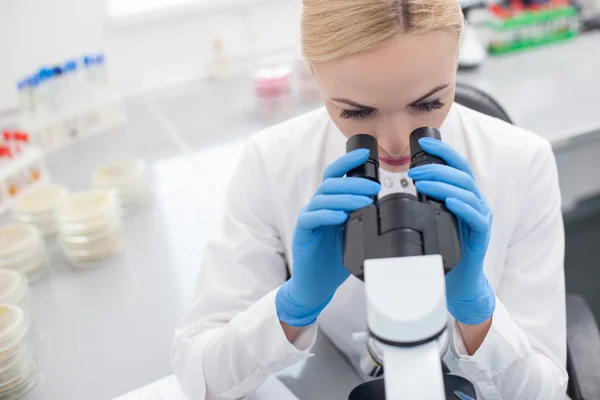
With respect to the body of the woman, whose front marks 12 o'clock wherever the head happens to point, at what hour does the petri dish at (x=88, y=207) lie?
The petri dish is roughly at 4 o'clock from the woman.

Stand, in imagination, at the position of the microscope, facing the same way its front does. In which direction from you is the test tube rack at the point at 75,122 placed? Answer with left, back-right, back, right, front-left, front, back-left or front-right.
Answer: front-left

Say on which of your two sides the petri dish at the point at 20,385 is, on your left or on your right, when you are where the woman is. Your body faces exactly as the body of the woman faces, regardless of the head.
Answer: on your right

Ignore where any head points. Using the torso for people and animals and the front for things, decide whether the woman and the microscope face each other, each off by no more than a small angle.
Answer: yes

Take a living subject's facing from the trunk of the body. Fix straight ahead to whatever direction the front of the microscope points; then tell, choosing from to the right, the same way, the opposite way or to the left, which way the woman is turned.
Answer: the opposite way

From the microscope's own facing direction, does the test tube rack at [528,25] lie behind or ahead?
ahead

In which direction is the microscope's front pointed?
away from the camera

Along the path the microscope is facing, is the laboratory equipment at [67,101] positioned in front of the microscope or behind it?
in front

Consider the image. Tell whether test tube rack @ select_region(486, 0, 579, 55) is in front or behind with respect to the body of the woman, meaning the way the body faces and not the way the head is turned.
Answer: behind
